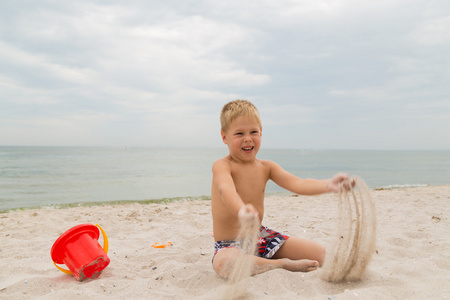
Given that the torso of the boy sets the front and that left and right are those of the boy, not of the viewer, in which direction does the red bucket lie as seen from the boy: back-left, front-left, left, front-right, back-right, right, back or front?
back-right

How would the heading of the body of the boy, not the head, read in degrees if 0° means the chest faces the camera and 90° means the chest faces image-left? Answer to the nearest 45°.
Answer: approximately 315°
